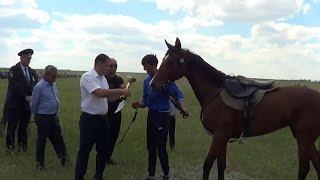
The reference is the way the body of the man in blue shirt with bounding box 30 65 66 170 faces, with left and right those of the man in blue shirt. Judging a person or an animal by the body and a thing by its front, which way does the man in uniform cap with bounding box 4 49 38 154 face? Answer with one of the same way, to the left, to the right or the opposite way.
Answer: the same way

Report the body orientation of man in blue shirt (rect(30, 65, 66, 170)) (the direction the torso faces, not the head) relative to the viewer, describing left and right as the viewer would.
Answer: facing the viewer and to the right of the viewer

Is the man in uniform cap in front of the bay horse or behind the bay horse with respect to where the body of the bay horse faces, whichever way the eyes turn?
in front

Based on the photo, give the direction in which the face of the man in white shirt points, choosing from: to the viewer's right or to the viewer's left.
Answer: to the viewer's right

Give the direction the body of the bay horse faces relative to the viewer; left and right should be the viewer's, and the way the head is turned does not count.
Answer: facing to the left of the viewer

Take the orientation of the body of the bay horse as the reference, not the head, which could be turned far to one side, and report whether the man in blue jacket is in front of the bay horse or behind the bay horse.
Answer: in front

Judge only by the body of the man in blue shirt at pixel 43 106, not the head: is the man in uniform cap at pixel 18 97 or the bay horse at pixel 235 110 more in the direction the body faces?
the bay horse

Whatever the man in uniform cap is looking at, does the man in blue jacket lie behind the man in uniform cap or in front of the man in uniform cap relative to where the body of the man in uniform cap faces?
in front

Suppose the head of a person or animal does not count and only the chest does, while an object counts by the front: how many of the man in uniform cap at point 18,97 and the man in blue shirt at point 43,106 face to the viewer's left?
0

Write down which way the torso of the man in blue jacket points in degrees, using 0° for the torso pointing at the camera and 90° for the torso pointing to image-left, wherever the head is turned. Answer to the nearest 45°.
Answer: approximately 45°

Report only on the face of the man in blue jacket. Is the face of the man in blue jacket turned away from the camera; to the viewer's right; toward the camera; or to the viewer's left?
to the viewer's left

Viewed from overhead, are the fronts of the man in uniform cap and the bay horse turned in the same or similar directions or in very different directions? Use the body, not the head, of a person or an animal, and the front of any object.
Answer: very different directions

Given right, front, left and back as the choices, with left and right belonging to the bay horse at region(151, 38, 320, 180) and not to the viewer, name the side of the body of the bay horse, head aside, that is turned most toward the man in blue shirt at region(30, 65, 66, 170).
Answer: front

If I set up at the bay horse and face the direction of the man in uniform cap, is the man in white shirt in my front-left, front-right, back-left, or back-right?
front-left

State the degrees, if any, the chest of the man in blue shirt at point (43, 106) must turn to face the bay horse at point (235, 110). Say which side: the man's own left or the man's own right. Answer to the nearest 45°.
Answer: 0° — they already face it

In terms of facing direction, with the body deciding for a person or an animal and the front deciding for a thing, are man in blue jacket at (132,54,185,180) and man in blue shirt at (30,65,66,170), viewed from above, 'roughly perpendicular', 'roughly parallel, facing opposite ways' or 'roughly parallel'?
roughly perpendicular
